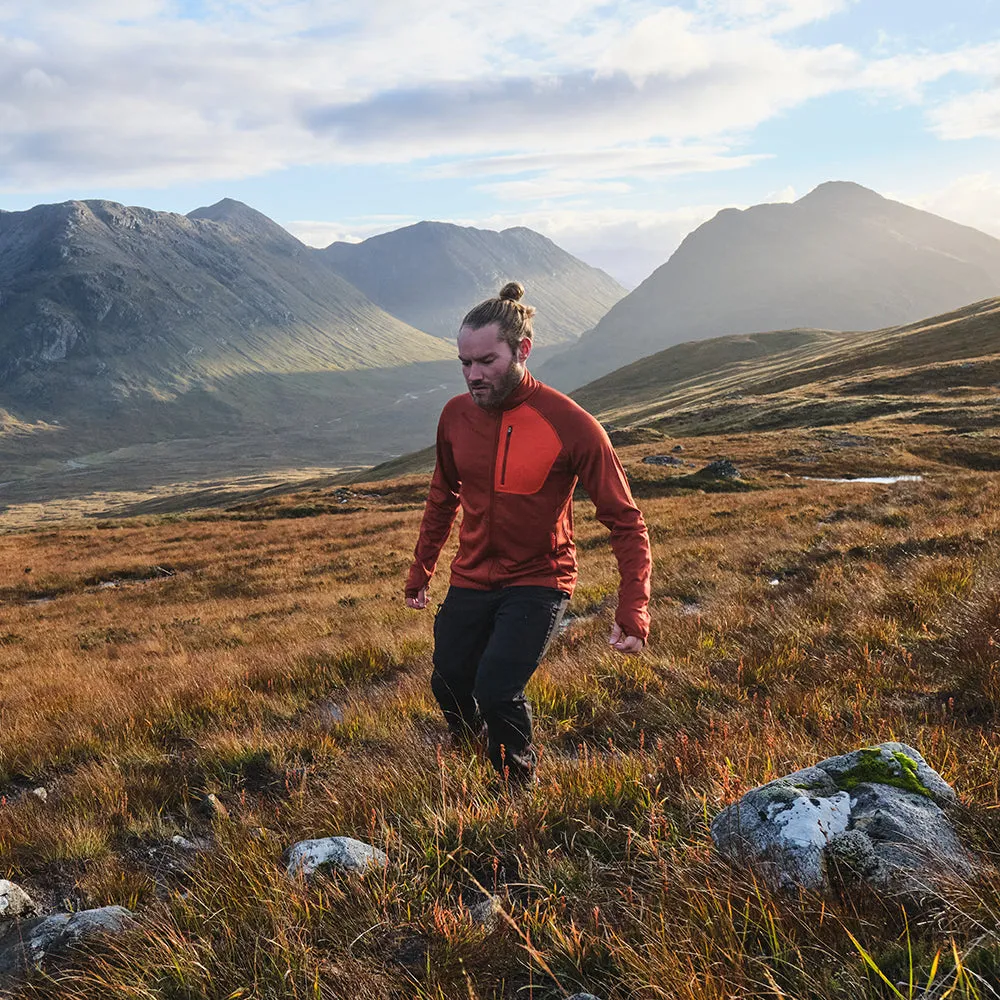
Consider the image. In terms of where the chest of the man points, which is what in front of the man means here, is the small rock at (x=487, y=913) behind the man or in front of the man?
in front

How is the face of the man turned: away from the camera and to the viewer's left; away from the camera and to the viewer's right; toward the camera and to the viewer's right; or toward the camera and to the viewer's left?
toward the camera and to the viewer's left

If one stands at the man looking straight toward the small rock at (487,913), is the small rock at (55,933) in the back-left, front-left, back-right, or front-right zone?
front-right

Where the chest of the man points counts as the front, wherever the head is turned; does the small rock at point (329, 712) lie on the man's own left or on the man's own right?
on the man's own right

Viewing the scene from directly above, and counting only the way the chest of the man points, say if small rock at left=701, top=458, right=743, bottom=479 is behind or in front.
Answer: behind

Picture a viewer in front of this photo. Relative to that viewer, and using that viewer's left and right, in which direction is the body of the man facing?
facing the viewer and to the left of the viewer

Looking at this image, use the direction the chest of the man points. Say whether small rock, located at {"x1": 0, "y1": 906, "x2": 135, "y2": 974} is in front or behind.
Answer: in front

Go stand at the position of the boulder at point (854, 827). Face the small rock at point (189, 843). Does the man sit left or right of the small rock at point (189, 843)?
right

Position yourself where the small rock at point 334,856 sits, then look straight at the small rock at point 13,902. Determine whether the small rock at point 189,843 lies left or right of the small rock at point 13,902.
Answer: right

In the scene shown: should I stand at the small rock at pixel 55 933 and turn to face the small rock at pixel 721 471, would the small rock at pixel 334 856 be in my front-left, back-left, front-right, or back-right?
front-right
